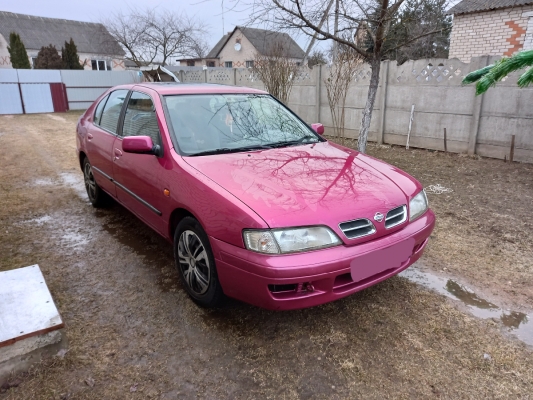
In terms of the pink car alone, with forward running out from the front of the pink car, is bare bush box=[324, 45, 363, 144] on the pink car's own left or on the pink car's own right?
on the pink car's own left

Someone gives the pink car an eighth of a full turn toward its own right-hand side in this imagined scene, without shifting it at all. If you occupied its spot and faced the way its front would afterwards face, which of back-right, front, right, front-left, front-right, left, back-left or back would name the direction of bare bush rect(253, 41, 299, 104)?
back

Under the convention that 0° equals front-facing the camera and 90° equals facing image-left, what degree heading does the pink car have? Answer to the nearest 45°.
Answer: approximately 315°

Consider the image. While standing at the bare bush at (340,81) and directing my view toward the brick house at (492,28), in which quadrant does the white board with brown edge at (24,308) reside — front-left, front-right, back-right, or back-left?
back-right

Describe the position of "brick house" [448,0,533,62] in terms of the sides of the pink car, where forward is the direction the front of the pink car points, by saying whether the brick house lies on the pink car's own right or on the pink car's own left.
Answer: on the pink car's own left

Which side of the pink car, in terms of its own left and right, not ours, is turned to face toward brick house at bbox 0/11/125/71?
back

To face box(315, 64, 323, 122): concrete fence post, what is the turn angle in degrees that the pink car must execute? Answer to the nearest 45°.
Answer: approximately 135° to its left

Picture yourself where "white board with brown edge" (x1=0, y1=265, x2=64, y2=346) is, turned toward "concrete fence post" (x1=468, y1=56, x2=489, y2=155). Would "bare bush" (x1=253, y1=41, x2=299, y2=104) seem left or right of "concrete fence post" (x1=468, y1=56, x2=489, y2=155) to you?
left

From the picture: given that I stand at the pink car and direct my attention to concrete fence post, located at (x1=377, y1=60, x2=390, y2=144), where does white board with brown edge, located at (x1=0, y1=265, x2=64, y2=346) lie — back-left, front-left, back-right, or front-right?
back-left

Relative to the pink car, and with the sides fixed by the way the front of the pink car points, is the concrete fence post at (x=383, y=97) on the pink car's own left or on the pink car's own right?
on the pink car's own left

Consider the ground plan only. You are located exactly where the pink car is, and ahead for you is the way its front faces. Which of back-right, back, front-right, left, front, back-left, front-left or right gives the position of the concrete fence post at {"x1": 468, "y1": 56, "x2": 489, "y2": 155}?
left
